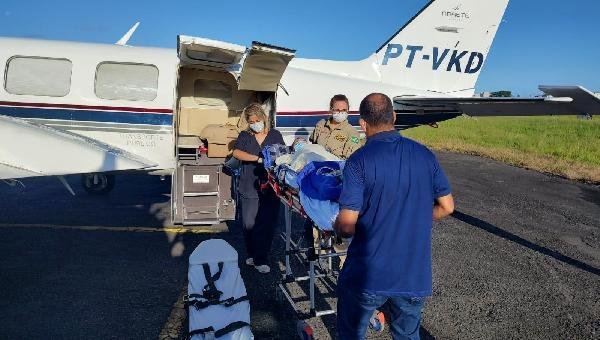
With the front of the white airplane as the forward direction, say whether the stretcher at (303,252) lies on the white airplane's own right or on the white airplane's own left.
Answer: on the white airplane's own left

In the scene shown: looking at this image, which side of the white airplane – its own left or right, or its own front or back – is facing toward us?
left

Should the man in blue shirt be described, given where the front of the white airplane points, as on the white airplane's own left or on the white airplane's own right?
on the white airplane's own left

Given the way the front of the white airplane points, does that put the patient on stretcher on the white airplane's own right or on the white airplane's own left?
on the white airplane's own left

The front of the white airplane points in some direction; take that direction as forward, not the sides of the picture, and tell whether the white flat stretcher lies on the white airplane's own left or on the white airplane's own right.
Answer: on the white airplane's own left
